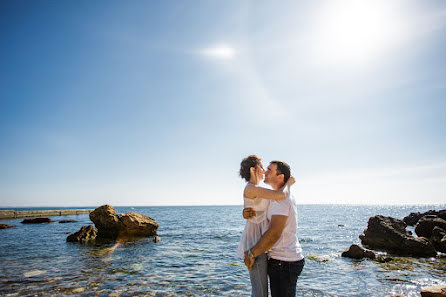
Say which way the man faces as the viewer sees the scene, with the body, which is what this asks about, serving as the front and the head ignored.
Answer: to the viewer's left

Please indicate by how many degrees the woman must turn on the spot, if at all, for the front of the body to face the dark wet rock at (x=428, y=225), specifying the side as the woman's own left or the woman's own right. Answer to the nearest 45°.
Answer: approximately 45° to the woman's own left

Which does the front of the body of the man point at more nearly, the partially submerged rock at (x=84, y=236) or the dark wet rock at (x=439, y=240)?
the partially submerged rock

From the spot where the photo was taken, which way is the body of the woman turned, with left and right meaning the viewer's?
facing to the right of the viewer

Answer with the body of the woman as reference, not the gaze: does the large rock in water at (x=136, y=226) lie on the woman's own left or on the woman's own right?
on the woman's own left

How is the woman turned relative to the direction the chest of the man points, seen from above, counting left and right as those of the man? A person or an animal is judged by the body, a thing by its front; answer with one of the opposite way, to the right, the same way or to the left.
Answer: the opposite way

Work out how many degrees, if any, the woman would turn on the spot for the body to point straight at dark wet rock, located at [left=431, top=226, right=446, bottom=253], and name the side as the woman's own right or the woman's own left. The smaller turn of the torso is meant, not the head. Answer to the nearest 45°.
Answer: approximately 45° to the woman's own left

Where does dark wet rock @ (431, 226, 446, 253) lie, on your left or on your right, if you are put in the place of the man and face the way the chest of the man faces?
on your right
